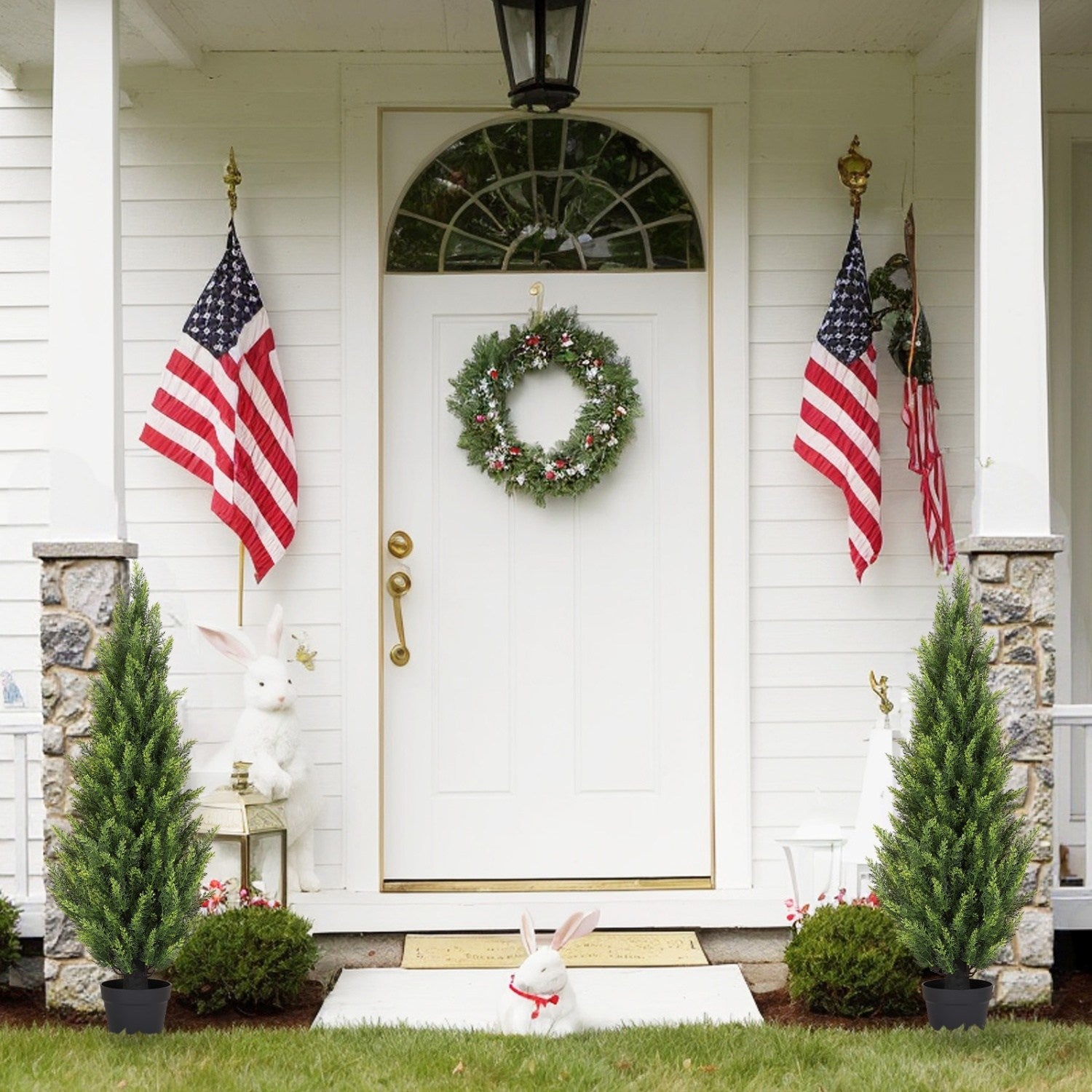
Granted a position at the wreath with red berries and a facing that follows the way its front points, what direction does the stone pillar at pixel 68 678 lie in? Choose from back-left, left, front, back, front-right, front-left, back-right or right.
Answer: front-right

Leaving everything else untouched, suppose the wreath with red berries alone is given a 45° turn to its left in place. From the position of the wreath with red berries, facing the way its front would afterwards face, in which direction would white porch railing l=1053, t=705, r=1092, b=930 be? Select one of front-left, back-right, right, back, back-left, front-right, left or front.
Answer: front-left

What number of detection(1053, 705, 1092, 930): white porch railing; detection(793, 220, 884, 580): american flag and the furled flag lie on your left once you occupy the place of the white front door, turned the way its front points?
3

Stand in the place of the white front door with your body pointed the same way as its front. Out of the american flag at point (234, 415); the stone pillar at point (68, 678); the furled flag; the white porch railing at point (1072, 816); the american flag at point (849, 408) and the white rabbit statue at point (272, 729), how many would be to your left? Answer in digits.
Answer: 3

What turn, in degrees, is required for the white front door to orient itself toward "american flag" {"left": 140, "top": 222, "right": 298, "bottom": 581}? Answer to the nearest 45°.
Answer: approximately 90° to its right

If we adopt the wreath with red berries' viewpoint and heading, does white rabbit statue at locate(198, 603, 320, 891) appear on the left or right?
on its right

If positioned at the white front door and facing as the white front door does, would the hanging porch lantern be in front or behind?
in front

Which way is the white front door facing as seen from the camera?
toward the camera

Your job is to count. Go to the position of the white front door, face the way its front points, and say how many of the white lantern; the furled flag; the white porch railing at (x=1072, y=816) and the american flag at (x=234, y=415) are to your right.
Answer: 1

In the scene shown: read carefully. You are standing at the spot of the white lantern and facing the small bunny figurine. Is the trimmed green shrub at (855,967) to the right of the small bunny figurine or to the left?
left

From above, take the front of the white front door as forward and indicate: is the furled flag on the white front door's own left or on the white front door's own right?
on the white front door's own left
